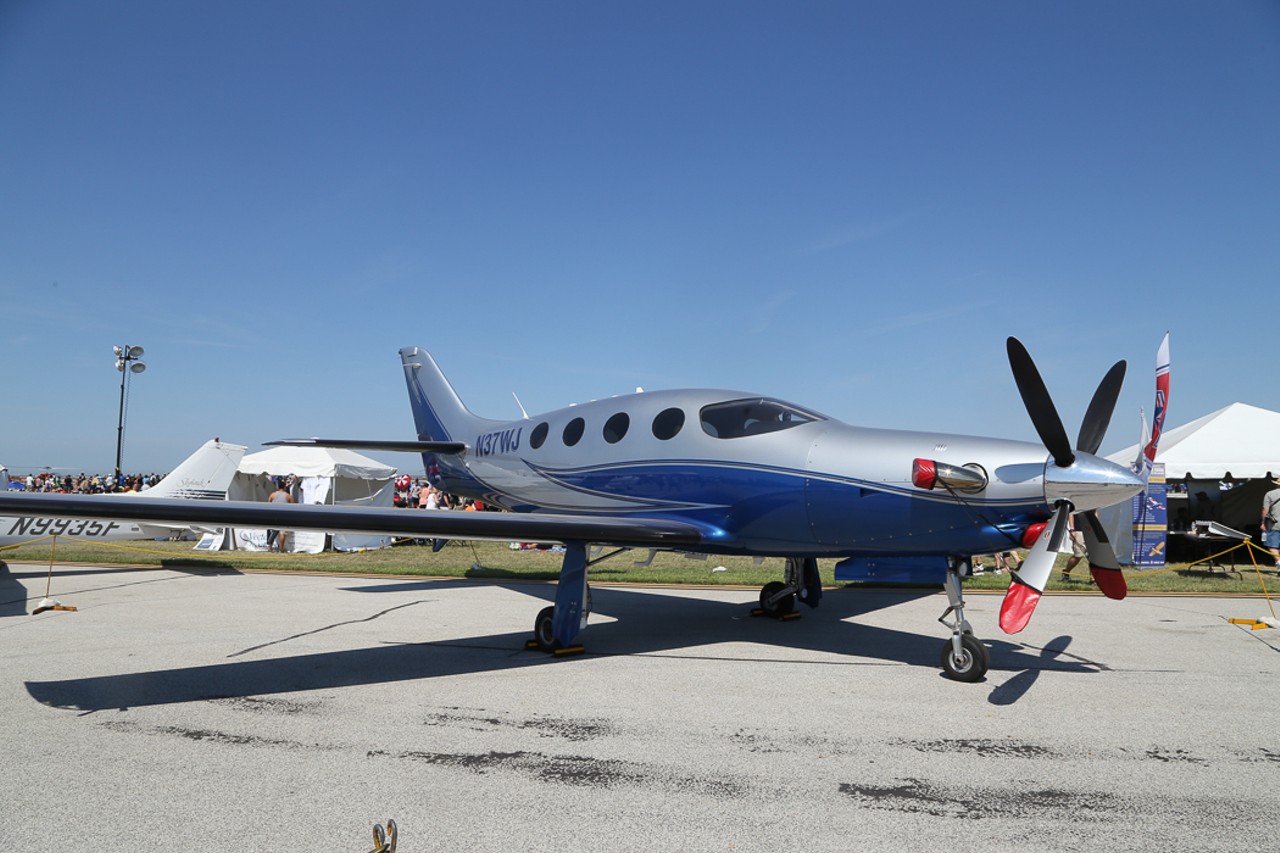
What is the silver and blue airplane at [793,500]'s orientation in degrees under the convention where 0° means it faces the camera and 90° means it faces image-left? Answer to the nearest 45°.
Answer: approximately 315°

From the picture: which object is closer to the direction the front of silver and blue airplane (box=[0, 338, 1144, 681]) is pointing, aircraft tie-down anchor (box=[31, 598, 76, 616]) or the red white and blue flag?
the red white and blue flag

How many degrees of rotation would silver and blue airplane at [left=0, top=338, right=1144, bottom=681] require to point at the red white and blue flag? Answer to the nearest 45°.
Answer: approximately 45° to its left

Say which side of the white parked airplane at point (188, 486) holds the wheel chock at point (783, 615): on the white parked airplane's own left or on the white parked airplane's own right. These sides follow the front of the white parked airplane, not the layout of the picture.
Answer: on the white parked airplane's own left

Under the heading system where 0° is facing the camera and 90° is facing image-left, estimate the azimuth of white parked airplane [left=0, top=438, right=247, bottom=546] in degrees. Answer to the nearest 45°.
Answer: approximately 90°

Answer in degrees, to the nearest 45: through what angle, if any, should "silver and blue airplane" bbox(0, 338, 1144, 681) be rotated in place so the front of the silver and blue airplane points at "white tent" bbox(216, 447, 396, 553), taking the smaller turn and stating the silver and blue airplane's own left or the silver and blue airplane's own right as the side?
approximately 180°
